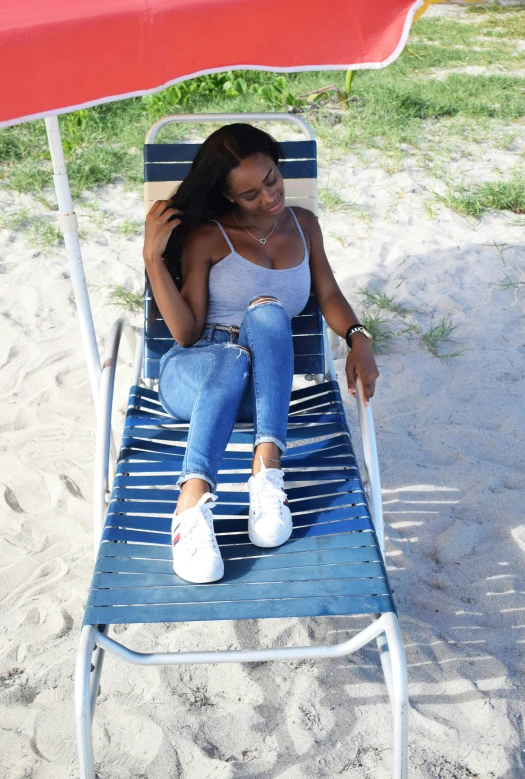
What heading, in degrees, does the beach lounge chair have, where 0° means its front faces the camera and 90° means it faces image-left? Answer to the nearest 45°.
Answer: approximately 0°

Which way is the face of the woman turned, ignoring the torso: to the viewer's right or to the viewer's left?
to the viewer's right
